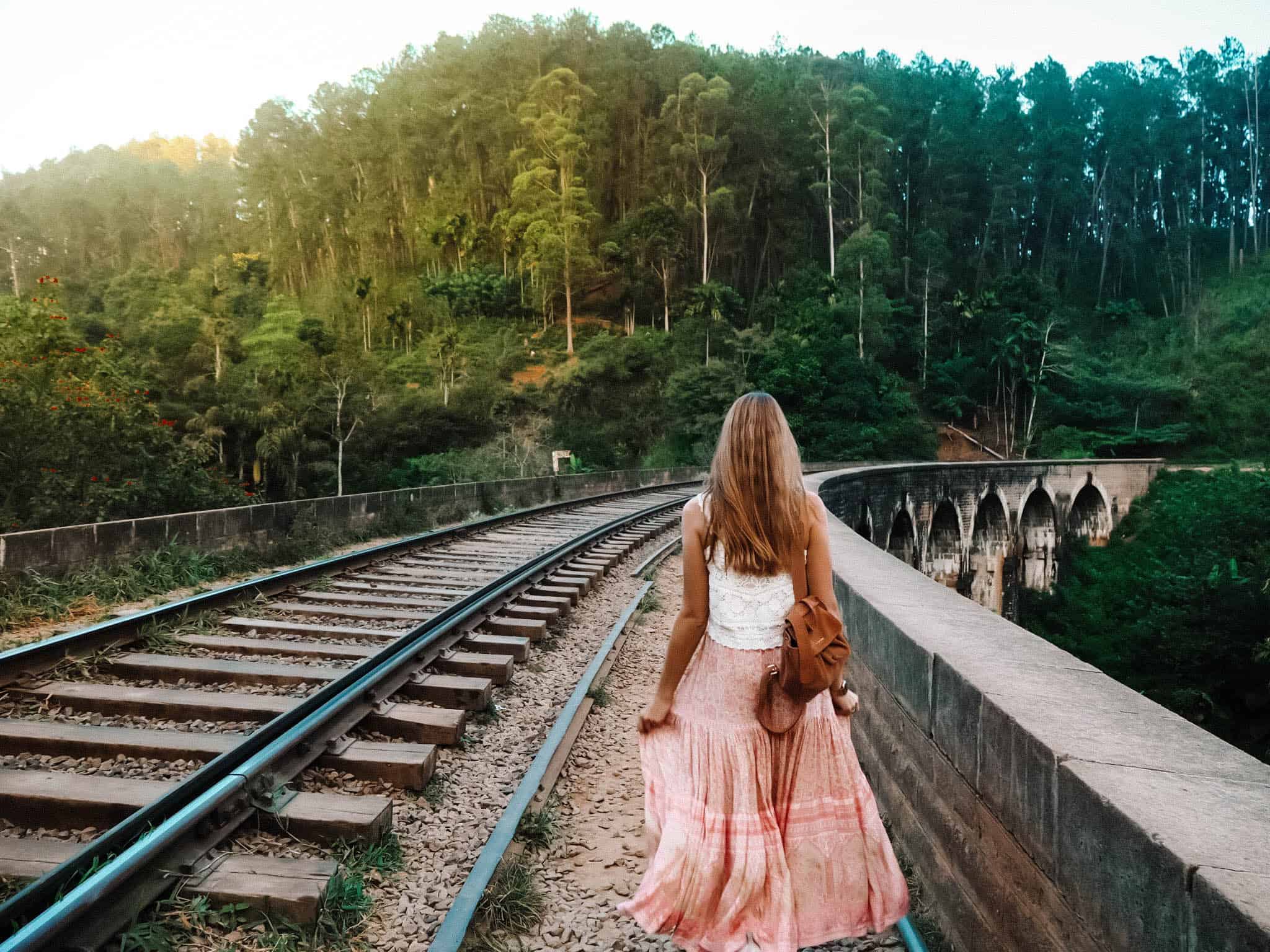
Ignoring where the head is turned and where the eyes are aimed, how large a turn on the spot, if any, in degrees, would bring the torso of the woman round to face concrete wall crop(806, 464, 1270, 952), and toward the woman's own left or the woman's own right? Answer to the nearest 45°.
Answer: approximately 90° to the woman's own right

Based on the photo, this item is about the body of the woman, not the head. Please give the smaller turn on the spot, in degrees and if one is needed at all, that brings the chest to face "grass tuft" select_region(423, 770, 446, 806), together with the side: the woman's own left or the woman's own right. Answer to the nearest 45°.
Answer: approximately 45° to the woman's own left

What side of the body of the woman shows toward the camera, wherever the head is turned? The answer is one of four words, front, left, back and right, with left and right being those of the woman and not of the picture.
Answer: back

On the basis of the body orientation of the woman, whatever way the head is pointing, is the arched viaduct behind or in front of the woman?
in front

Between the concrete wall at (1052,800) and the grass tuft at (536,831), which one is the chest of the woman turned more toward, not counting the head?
the grass tuft

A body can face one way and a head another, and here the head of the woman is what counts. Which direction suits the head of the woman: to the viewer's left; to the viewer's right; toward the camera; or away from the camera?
away from the camera

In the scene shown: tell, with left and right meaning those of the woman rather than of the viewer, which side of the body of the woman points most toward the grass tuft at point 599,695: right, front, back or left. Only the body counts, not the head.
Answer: front

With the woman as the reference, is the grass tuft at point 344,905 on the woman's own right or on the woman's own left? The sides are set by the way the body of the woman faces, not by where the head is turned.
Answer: on the woman's own left
